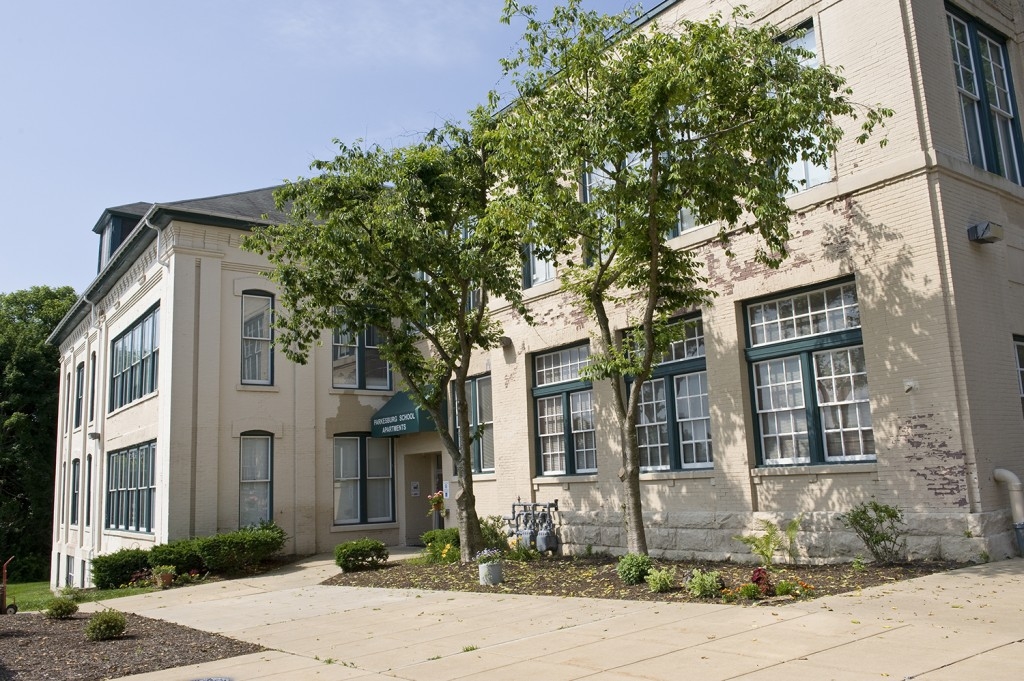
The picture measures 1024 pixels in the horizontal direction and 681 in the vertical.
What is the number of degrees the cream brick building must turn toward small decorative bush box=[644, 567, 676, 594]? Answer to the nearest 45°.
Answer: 0° — it already faces it

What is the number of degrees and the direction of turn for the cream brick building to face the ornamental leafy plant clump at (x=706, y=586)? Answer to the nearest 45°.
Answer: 0° — it already faces it

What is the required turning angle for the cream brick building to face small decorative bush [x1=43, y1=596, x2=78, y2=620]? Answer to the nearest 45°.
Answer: approximately 45° to its right

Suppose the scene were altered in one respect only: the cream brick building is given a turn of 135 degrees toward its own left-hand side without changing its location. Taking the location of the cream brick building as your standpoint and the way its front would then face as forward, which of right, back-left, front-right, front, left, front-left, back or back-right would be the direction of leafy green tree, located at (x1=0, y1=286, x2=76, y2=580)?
back-left

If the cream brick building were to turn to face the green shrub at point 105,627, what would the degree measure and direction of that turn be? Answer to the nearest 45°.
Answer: approximately 45° to its right

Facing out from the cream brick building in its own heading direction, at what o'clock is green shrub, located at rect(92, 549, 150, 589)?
The green shrub is roughly at 2 o'clock from the cream brick building.

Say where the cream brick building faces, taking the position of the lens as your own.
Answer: facing the viewer and to the left of the viewer

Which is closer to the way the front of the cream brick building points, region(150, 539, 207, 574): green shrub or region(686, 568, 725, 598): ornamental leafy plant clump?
the ornamental leafy plant clump

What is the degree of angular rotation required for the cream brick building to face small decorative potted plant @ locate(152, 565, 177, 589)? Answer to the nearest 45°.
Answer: approximately 45° to its right

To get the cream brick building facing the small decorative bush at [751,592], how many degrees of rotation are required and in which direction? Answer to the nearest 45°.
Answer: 0° — it already faces it

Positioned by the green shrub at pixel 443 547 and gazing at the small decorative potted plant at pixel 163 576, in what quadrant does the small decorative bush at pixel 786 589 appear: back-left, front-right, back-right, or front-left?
back-left

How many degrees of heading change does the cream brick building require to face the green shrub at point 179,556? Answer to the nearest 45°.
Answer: approximately 90° to its right
